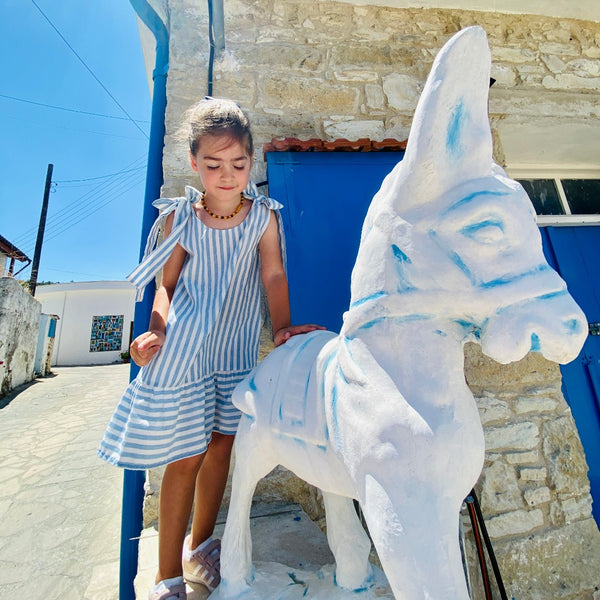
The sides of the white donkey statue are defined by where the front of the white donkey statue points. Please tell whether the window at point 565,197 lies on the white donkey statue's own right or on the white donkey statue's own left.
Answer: on the white donkey statue's own left

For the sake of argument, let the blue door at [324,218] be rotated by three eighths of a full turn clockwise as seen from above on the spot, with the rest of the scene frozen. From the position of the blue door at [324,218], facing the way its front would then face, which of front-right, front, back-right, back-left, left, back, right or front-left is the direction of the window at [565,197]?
right

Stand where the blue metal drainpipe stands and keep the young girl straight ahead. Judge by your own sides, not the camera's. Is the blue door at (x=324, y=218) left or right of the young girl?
left

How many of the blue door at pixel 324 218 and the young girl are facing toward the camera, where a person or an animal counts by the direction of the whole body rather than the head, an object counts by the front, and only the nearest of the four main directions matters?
2

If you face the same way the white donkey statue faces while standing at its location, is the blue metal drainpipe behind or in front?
behind

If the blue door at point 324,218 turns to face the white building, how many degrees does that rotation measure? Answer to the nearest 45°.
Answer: approximately 135° to its right

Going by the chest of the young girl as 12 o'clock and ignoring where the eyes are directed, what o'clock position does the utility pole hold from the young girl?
The utility pole is roughly at 5 o'clock from the young girl.

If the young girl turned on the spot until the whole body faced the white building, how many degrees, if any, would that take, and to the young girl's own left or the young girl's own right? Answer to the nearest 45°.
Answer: approximately 180°

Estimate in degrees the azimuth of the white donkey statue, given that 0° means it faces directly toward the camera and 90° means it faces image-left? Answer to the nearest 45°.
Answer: approximately 315°
